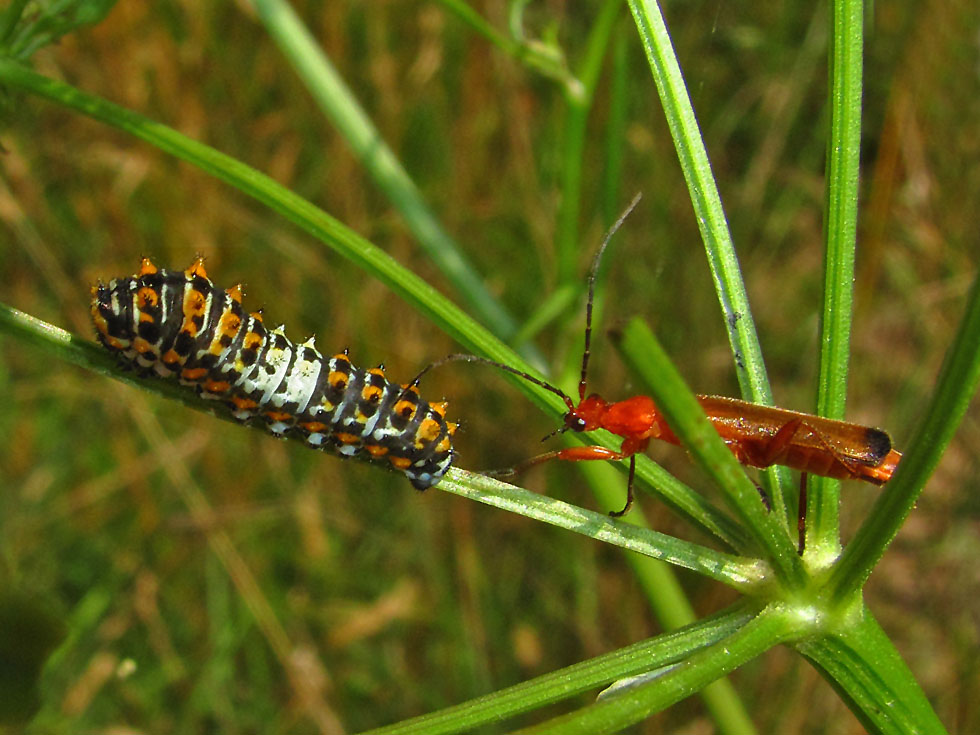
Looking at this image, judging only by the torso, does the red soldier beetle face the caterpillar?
yes

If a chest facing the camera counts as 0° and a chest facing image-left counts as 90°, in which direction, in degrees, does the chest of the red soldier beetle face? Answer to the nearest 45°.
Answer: approximately 90°
